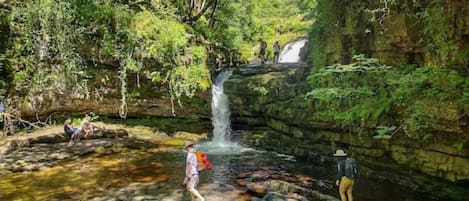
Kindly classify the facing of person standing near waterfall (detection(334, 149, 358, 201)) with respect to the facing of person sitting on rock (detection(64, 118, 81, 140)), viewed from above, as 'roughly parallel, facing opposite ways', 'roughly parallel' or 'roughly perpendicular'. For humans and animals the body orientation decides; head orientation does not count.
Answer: roughly perpendicular

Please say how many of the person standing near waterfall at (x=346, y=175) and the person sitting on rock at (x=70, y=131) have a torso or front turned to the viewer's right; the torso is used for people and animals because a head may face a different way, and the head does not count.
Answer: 1

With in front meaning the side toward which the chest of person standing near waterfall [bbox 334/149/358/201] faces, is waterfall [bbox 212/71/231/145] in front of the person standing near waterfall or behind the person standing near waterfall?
in front

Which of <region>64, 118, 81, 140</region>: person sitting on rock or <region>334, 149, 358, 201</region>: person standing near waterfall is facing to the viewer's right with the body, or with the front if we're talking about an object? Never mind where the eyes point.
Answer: the person sitting on rock

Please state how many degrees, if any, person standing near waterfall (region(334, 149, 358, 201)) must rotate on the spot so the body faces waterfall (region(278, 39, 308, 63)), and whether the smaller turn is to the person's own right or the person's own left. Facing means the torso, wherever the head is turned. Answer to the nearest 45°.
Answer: approximately 45° to the person's own right

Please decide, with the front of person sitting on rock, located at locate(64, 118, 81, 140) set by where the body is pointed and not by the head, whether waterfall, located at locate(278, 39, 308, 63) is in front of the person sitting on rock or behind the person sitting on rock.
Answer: in front

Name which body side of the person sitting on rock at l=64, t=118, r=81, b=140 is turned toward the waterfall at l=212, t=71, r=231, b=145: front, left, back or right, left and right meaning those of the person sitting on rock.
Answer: front

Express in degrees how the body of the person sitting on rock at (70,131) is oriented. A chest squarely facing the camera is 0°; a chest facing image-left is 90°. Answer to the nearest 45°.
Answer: approximately 270°

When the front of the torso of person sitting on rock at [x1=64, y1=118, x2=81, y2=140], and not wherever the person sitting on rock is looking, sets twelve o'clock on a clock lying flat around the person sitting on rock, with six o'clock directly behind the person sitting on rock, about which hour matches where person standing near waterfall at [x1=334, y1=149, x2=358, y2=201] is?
The person standing near waterfall is roughly at 2 o'clock from the person sitting on rock.

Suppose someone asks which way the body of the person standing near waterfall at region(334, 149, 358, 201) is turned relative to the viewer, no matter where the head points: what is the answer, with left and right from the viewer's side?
facing away from the viewer and to the left of the viewer

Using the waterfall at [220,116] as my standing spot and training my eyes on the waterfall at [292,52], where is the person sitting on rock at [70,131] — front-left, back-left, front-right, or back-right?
back-left
